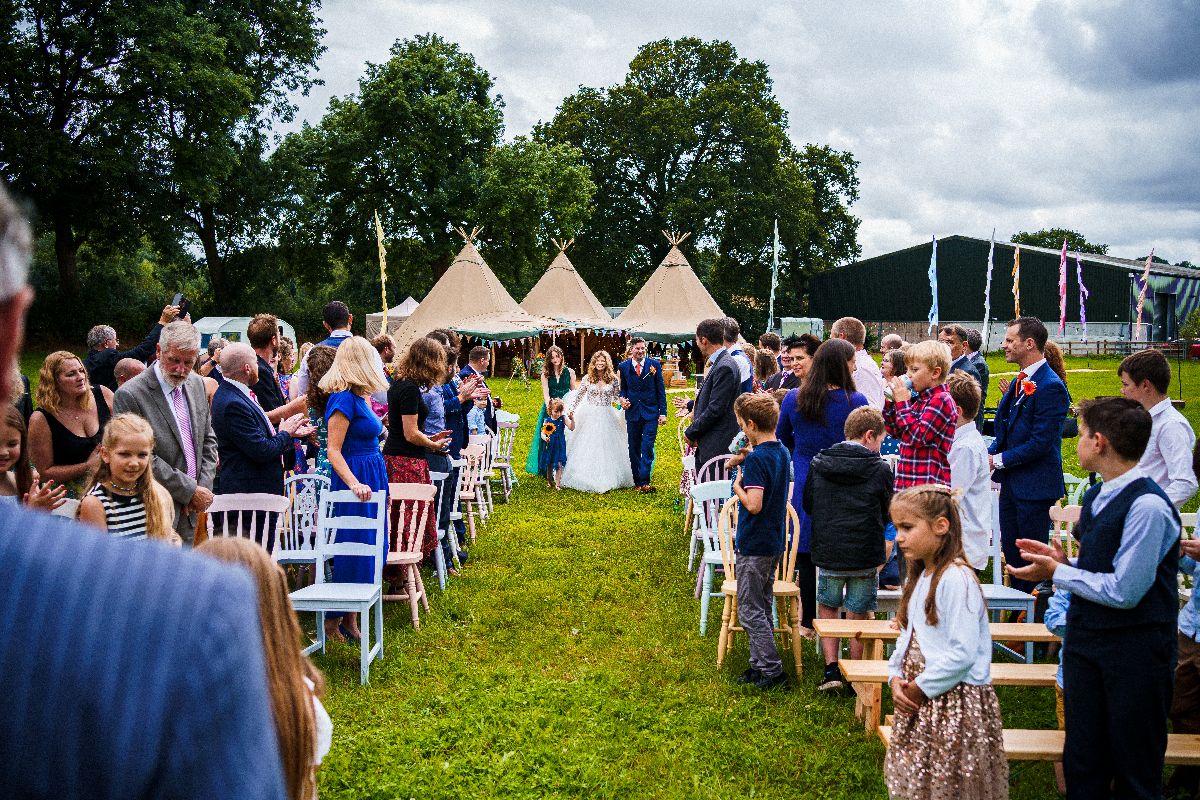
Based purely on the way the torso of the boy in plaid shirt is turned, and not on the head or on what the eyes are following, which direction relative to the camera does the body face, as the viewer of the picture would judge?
to the viewer's left

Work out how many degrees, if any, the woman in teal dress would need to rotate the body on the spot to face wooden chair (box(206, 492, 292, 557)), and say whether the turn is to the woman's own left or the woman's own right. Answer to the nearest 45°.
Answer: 0° — they already face it

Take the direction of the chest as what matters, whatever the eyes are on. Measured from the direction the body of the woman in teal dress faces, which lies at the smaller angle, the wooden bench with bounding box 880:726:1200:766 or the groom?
the wooden bench

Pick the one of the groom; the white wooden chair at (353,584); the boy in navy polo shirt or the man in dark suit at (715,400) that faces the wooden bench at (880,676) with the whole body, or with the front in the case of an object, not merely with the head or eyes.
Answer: the groom

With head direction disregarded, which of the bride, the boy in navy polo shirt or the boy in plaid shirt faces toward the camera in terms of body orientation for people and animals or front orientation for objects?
the bride

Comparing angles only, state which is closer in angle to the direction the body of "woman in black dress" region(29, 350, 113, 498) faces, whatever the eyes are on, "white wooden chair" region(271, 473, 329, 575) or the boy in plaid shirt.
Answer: the boy in plaid shirt

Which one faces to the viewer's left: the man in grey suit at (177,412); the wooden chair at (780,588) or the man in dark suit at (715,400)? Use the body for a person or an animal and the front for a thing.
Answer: the man in dark suit

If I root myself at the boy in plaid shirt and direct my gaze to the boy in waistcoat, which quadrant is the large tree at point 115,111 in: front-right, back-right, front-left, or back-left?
back-right

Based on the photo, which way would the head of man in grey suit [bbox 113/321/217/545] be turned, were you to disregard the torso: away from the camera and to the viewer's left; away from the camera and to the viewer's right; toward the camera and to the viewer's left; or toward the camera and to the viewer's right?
toward the camera and to the viewer's right

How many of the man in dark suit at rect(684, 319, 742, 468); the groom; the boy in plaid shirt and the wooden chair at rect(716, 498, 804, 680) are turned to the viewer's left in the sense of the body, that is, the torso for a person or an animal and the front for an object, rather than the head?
2
